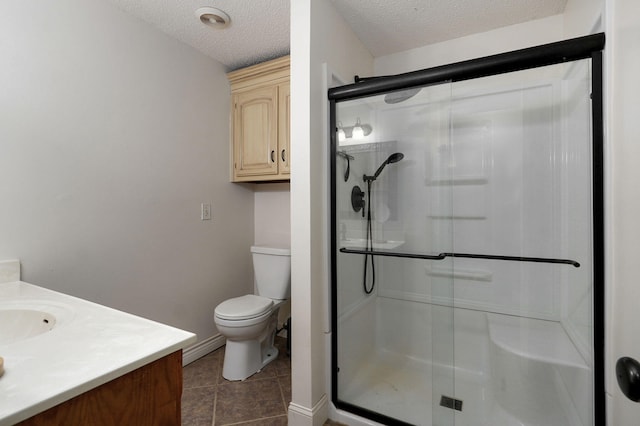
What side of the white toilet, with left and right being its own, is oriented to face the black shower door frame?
left

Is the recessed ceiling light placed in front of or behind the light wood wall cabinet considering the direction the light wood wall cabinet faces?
in front

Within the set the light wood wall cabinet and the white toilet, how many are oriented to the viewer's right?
0

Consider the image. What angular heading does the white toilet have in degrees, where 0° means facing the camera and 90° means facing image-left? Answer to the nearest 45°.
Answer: approximately 45°

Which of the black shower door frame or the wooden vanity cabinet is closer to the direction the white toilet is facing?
the wooden vanity cabinet

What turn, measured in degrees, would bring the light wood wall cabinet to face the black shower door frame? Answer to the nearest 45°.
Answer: approximately 90° to its left
